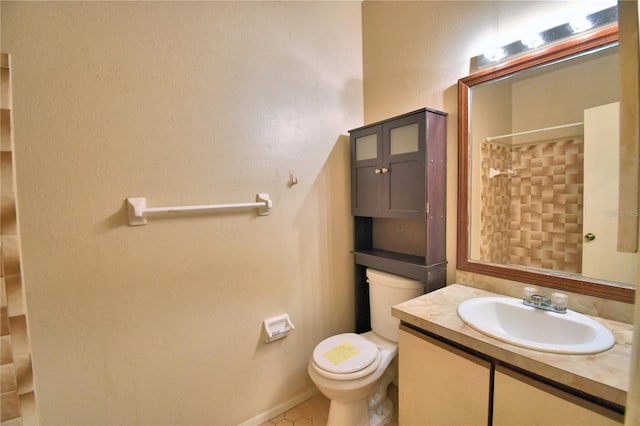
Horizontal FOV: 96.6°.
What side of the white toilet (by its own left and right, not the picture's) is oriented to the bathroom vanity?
left

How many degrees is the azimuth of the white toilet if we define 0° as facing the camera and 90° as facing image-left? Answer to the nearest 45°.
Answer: approximately 45°

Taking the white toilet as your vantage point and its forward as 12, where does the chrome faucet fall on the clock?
The chrome faucet is roughly at 8 o'clock from the white toilet.
